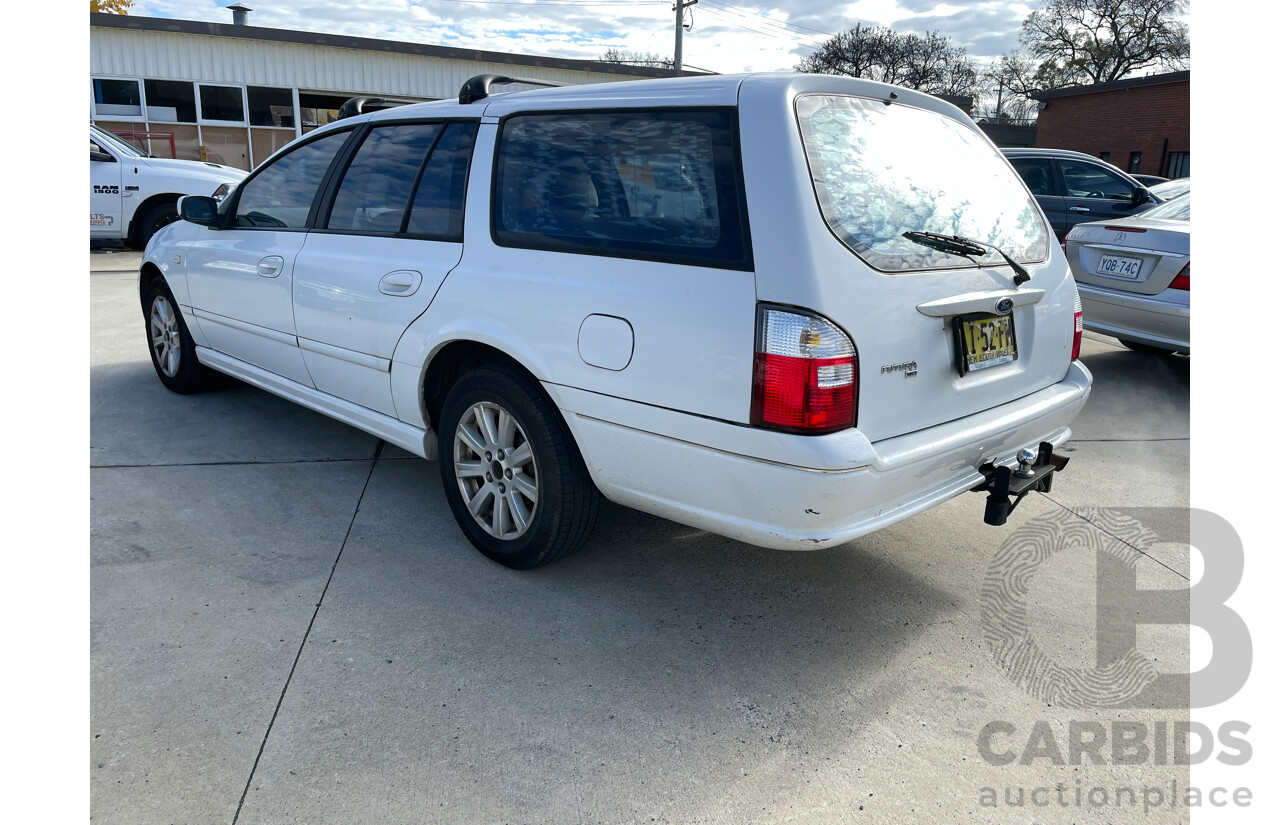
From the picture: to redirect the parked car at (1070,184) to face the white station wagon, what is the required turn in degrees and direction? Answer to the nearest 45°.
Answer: approximately 90° to its right

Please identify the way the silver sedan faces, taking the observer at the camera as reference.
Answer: facing away from the viewer and to the right of the viewer

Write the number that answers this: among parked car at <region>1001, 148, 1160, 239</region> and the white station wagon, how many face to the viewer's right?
1

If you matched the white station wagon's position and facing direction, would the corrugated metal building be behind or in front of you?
in front

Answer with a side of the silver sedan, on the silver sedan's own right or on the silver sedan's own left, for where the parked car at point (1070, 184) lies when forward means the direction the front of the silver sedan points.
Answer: on the silver sedan's own left

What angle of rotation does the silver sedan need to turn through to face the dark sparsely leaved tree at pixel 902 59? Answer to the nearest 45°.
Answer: approximately 45° to its left

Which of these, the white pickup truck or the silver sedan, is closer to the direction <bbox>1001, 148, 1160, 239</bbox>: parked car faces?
the silver sedan

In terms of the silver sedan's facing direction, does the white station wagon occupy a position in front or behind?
behind

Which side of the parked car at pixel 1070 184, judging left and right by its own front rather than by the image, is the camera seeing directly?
right

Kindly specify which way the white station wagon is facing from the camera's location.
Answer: facing away from the viewer and to the left of the viewer

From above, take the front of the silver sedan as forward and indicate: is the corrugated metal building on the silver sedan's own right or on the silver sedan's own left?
on the silver sedan's own left

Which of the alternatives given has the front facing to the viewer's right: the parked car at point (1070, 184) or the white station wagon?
the parked car
